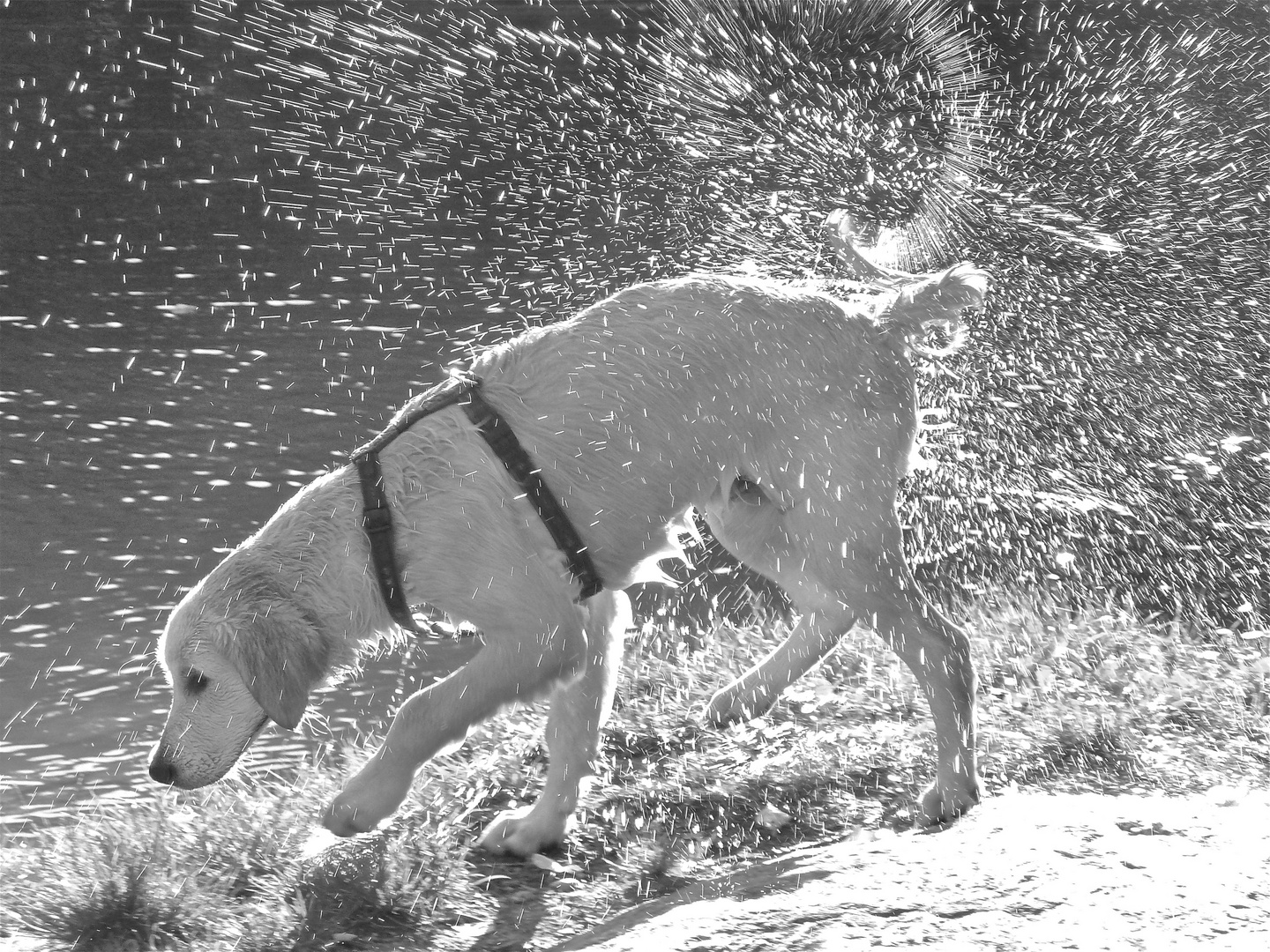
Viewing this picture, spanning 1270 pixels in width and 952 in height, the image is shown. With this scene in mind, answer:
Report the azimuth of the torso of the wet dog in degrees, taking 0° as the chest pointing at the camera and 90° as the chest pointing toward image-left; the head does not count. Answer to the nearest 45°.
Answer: approximately 90°
